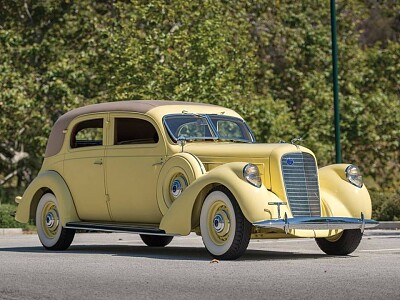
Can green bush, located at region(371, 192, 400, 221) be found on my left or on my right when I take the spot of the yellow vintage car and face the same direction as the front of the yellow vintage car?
on my left

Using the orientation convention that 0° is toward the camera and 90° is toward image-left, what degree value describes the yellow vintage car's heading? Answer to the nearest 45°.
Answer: approximately 315°
